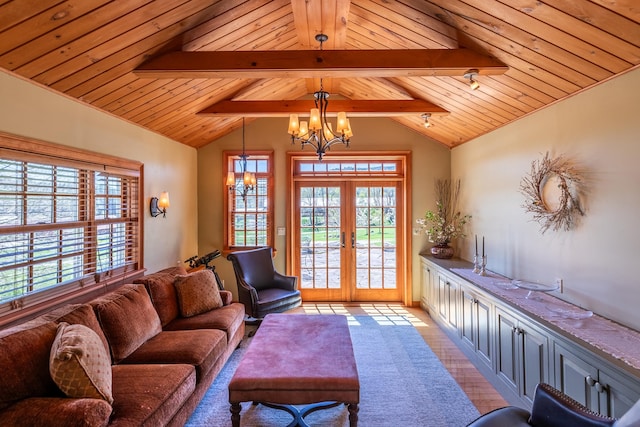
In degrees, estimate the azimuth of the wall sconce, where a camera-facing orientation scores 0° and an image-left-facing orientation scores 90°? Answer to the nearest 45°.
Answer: approximately 315°

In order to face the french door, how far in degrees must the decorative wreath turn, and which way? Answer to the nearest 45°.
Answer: approximately 90° to its right

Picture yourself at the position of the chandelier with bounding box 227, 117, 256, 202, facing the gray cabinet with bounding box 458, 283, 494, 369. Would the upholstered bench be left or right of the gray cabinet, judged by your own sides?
right

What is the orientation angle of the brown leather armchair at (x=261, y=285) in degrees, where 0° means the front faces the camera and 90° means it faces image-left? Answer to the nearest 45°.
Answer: approximately 315°

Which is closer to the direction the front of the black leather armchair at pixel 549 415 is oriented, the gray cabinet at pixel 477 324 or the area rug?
the area rug

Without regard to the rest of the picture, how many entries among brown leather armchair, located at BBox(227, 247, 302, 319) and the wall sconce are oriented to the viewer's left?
0

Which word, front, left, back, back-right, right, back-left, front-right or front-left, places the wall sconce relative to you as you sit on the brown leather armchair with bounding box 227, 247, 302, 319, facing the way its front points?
back-right

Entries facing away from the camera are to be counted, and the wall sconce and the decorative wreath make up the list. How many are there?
0

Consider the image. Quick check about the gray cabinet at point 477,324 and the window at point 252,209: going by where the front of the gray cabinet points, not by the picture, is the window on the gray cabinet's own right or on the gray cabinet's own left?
on the gray cabinet's own right
